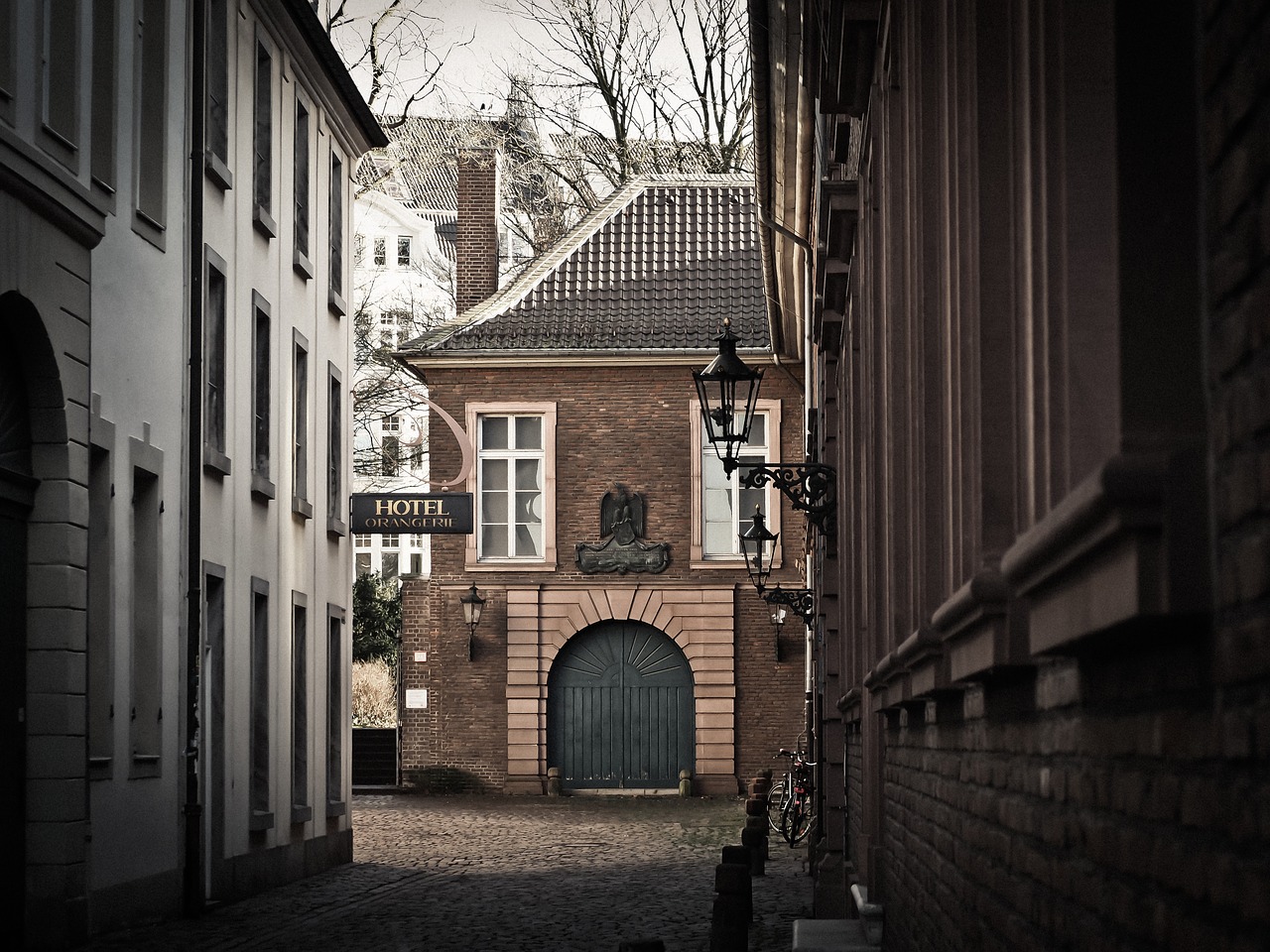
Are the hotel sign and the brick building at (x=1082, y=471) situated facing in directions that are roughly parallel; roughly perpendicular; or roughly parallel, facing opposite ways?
roughly perpendicular

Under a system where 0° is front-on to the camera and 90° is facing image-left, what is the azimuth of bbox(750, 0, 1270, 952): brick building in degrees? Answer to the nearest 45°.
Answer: approximately 90°

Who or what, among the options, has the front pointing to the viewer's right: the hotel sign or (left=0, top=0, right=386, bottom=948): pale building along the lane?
the pale building along the lane

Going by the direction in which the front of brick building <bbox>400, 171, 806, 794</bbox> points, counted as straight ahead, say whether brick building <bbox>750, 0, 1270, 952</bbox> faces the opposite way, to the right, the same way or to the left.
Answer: to the right

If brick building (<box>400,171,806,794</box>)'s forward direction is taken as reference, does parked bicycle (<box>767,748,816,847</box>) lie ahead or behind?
ahead

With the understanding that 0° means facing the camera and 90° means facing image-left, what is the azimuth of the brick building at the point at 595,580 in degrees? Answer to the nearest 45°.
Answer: approximately 0°

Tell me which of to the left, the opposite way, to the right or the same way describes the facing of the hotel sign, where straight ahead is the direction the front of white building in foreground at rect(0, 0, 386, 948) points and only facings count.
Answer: to the right

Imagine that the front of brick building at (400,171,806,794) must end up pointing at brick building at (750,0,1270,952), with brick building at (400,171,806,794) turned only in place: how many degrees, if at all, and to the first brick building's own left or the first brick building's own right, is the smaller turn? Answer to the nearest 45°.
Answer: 0° — it already faces it
